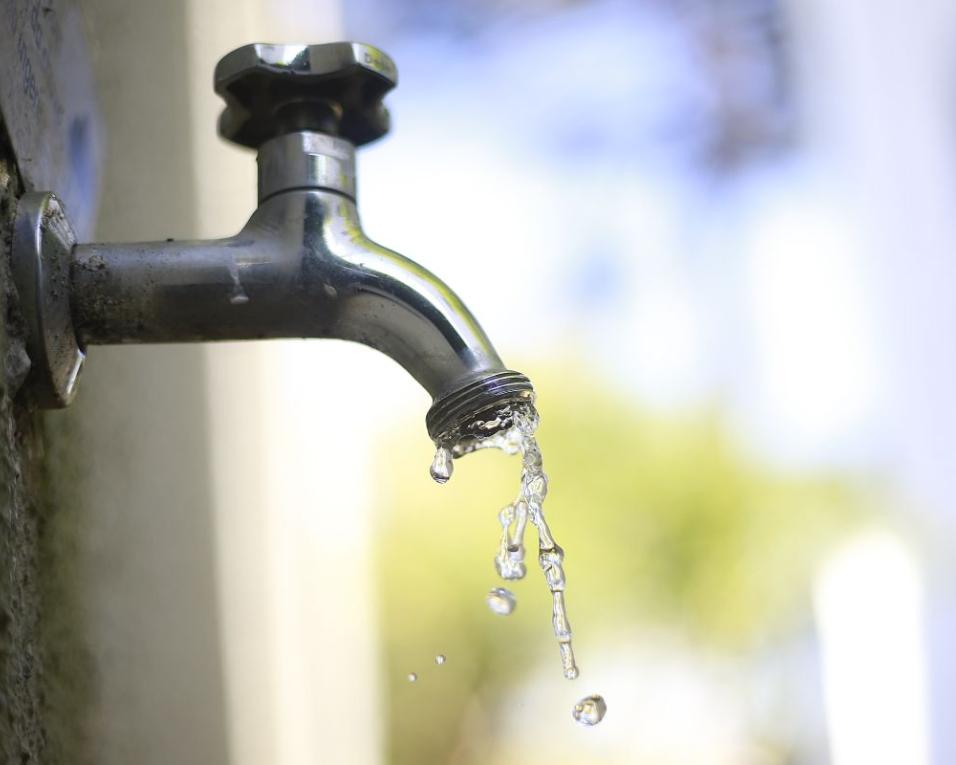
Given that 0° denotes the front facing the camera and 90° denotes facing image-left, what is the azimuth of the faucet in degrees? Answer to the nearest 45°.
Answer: approximately 270°
